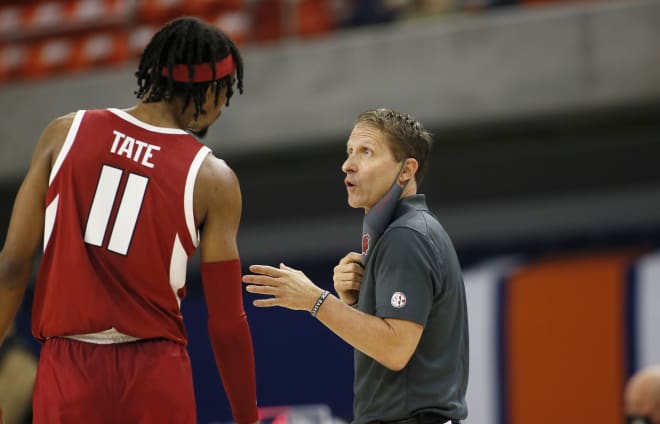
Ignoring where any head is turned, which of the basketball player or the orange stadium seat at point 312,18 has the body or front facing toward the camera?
the orange stadium seat

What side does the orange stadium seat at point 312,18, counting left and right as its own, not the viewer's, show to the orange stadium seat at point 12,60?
right

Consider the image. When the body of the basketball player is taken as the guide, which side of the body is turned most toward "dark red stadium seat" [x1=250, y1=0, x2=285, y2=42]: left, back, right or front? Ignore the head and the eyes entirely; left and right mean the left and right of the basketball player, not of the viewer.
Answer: front

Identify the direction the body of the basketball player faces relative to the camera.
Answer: away from the camera

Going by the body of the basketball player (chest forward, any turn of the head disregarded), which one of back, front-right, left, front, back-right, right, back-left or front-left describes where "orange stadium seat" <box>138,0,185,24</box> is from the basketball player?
front

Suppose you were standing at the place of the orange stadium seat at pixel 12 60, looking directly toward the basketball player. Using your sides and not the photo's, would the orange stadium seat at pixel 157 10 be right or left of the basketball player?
left

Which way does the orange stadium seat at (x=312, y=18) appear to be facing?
toward the camera

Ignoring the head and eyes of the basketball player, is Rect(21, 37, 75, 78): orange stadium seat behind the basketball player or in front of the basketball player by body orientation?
in front

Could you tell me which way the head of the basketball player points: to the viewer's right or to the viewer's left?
to the viewer's right

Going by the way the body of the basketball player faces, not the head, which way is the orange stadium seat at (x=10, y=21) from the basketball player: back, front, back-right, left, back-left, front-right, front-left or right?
front

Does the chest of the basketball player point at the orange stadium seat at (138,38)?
yes

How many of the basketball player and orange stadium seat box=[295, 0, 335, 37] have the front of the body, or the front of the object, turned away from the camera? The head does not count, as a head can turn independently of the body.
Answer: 1

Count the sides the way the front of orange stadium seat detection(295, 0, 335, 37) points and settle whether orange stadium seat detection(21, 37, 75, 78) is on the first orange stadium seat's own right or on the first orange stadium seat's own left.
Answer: on the first orange stadium seat's own right

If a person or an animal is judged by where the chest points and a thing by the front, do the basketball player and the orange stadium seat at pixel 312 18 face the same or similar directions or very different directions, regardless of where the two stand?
very different directions
